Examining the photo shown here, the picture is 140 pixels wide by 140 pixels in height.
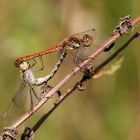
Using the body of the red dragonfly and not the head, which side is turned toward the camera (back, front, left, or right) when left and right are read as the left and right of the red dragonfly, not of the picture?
right
